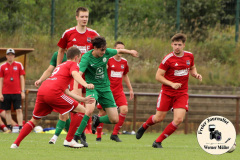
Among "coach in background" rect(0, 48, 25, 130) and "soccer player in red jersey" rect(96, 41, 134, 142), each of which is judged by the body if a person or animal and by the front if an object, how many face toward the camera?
2

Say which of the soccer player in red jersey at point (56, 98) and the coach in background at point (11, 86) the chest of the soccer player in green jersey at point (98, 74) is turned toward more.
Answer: the soccer player in red jersey

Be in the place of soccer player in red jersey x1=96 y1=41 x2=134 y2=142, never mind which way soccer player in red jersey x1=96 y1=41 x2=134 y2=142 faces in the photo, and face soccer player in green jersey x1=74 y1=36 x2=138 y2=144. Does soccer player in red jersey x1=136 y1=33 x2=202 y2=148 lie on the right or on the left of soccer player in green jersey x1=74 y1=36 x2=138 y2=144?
left

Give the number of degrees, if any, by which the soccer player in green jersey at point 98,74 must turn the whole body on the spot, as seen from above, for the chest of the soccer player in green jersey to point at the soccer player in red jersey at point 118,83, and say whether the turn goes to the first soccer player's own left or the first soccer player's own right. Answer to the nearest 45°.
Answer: approximately 135° to the first soccer player's own left

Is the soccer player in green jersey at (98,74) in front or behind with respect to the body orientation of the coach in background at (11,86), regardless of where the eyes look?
in front

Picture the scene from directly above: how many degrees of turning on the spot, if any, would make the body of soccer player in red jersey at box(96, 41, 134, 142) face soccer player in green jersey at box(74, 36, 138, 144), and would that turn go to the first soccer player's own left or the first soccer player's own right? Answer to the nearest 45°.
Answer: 0° — they already face them

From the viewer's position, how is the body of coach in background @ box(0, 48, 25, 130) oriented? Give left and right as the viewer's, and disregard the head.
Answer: facing the viewer
